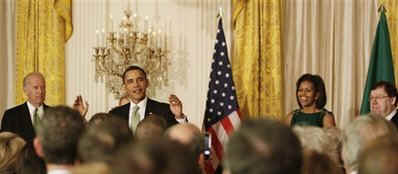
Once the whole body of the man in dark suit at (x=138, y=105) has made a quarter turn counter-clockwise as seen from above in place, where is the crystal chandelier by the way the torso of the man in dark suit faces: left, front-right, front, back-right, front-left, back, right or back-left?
left

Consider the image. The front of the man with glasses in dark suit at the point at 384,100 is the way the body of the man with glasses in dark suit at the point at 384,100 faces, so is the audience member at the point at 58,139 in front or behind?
in front

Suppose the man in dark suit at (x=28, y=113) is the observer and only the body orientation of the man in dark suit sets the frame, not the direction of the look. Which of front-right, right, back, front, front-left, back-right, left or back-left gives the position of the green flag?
front-left

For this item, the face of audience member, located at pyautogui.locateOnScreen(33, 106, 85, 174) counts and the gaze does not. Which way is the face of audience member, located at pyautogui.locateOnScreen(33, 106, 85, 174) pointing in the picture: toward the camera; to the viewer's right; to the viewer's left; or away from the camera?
away from the camera

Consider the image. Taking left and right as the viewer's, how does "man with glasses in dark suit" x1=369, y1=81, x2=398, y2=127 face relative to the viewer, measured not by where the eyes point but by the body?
facing the viewer and to the left of the viewer

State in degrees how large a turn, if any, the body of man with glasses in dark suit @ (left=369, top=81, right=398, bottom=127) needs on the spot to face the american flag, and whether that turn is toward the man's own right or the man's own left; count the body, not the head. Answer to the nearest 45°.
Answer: approximately 45° to the man's own right

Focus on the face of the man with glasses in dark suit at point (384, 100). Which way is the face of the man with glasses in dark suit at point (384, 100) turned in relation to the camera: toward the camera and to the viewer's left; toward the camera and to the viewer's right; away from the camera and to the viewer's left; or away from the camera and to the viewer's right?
toward the camera and to the viewer's left

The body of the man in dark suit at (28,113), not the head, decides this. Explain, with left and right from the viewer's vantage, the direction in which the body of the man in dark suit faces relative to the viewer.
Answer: facing the viewer and to the right of the viewer

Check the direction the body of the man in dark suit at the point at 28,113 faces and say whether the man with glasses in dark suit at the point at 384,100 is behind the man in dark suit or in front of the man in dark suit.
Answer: in front

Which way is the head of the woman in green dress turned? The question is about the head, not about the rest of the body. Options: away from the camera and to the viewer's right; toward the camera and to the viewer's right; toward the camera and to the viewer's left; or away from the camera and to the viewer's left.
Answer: toward the camera and to the viewer's left

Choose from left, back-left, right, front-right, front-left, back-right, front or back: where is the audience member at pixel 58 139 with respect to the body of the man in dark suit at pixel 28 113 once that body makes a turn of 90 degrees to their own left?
back-right
